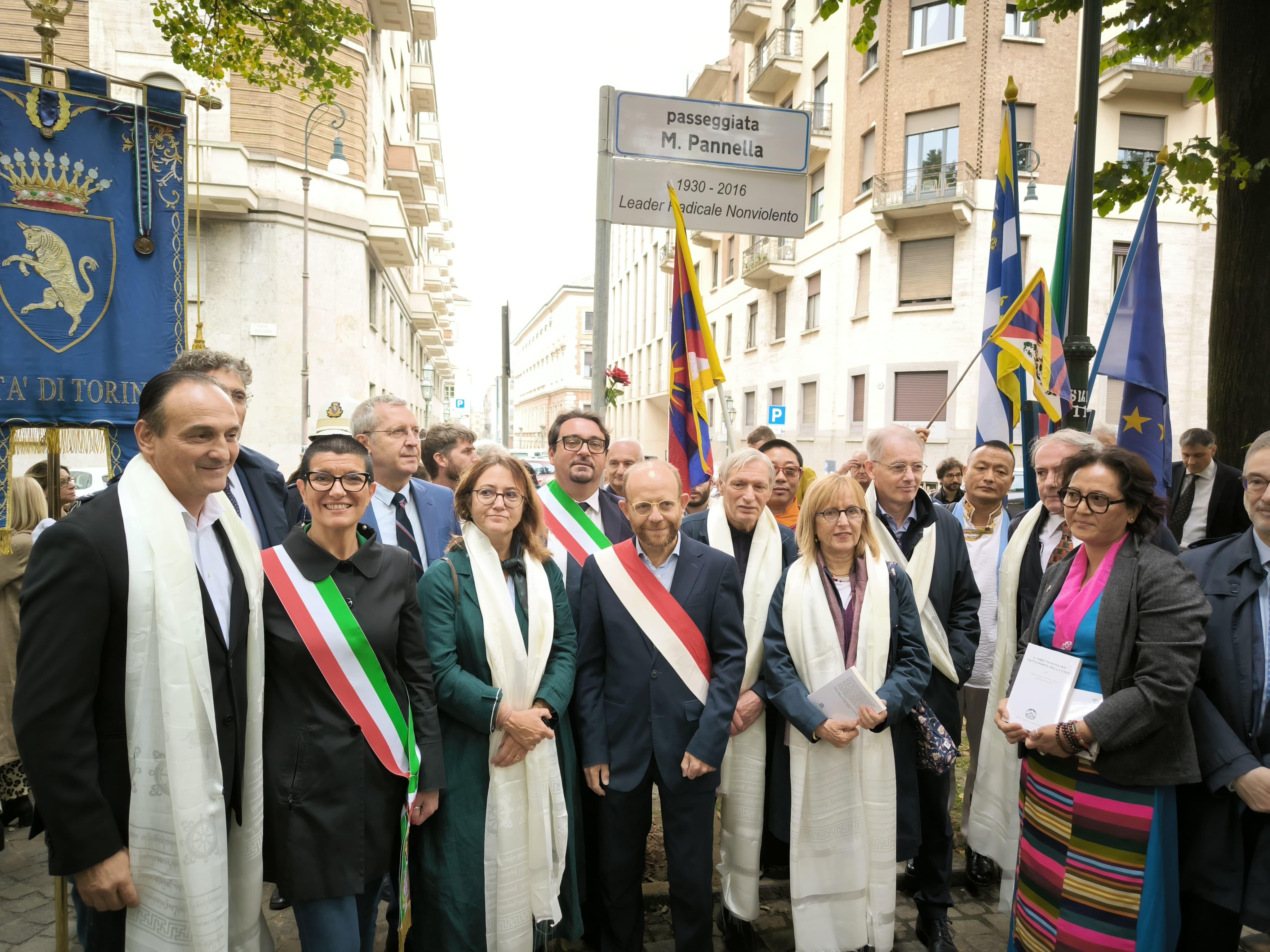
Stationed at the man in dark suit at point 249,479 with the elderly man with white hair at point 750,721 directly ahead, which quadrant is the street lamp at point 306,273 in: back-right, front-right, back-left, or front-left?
back-left

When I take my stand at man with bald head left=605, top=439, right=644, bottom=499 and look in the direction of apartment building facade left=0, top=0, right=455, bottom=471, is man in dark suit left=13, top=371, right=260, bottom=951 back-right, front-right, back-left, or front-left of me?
back-left

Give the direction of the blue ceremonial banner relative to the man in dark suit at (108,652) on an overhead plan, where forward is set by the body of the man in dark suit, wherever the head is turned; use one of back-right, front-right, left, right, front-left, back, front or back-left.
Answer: back-left

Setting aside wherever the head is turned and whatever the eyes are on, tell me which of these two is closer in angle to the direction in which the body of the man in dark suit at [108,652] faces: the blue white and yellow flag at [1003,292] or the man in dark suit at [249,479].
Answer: the blue white and yellow flag

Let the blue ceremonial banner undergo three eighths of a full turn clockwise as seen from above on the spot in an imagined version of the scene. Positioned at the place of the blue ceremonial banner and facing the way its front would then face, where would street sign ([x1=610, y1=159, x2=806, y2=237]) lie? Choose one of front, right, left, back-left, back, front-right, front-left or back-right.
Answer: back-right

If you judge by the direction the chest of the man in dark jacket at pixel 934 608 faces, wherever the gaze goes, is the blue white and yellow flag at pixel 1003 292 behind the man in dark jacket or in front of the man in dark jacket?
behind

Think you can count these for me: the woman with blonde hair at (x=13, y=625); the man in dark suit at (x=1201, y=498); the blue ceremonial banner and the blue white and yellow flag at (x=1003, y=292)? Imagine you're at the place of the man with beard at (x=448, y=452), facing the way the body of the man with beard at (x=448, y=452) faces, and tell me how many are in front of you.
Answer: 2

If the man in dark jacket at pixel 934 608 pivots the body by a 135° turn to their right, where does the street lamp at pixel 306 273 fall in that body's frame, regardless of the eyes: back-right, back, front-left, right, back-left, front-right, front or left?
front

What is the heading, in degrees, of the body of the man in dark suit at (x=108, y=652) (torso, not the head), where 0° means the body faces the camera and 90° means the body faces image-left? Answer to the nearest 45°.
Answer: approximately 315°

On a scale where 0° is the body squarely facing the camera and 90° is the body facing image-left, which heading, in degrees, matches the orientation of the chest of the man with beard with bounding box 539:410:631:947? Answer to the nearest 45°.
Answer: approximately 0°

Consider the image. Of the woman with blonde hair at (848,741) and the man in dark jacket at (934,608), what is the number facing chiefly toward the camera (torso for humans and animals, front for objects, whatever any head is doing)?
2

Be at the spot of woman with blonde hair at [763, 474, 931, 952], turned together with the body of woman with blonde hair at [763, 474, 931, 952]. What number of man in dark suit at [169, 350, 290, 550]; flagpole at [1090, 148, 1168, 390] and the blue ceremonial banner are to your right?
2
